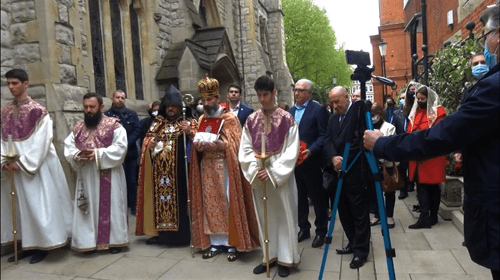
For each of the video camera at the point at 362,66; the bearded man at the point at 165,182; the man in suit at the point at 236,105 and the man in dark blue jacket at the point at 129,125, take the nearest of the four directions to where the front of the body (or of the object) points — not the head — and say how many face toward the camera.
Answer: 3

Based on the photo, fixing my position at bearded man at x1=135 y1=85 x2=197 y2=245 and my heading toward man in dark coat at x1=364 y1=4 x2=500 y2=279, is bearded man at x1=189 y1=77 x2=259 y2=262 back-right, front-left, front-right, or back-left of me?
front-left

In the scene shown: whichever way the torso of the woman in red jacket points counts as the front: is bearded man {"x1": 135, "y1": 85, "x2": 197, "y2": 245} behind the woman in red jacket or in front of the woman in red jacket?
in front

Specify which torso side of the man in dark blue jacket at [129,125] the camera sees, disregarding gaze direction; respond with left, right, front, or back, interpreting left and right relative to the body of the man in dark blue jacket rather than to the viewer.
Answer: front

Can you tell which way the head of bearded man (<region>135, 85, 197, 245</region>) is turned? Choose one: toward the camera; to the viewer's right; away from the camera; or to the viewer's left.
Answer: toward the camera

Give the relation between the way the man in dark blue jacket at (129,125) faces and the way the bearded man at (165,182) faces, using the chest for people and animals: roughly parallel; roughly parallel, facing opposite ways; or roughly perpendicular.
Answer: roughly parallel

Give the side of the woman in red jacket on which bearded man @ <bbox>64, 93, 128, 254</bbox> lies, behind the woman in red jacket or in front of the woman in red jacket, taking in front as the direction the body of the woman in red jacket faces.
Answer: in front

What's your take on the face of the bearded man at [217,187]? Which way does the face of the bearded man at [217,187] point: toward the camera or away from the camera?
toward the camera

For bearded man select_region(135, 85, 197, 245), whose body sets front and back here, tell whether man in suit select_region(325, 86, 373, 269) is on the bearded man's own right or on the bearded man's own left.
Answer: on the bearded man's own left

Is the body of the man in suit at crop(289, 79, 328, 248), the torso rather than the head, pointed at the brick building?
no

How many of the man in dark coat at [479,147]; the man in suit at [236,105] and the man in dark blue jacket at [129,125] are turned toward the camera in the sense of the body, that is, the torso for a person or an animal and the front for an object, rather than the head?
2

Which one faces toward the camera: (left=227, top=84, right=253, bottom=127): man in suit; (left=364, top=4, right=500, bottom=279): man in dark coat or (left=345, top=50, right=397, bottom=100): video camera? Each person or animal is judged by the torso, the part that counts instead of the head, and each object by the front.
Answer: (left=227, top=84, right=253, bottom=127): man in suit

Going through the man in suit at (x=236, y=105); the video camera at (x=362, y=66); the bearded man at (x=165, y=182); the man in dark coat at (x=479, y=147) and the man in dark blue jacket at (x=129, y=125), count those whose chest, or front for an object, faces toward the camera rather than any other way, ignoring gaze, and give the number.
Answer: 3

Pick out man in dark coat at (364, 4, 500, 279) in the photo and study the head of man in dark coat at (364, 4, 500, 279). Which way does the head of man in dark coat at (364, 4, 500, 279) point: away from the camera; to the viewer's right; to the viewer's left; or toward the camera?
to the viewer's left

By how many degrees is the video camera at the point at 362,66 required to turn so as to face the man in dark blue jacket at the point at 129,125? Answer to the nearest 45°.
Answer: approximately 45° to its right

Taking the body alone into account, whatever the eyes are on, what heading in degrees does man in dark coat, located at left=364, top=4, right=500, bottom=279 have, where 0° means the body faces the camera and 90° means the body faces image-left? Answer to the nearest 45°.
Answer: approximately 90°

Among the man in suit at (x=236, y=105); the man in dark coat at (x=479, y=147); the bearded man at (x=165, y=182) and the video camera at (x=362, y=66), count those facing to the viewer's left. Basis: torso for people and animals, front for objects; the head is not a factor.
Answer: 2

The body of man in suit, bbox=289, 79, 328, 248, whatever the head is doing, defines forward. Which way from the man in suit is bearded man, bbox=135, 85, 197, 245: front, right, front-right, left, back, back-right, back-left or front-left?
front-right

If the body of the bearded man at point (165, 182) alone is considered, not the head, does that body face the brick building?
no
